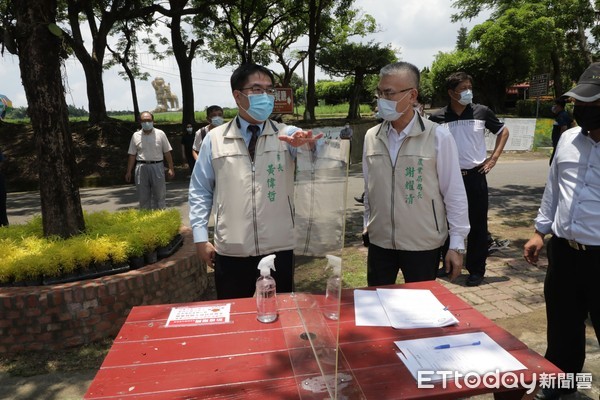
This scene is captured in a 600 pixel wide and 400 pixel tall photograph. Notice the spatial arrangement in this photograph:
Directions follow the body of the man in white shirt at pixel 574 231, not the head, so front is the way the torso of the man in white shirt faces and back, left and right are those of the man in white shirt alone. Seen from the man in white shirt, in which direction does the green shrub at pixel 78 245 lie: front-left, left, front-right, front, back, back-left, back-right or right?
front-right

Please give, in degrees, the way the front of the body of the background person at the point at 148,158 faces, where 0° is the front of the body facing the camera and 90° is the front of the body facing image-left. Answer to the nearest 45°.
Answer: approximately 0°

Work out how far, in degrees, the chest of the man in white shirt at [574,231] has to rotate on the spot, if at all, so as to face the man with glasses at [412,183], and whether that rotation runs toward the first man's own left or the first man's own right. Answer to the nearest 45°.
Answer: approximately 45° to the first man's own right

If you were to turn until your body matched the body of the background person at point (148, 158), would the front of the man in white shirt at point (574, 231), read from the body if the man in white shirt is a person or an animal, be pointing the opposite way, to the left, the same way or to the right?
to the right

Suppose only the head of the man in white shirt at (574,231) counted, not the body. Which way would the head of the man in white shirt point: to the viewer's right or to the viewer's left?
to the viewer's left

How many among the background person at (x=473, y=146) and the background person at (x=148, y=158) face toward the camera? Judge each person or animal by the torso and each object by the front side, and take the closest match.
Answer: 2

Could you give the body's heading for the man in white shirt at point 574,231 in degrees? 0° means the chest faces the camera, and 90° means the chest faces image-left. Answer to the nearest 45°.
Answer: approximately 45°

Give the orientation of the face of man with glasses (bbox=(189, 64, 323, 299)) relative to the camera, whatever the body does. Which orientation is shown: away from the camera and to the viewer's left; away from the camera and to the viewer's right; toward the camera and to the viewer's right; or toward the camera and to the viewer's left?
toward the camera and to the viewer's right

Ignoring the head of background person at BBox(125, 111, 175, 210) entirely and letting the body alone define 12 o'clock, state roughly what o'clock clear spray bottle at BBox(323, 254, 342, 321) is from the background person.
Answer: The clear spray bottle is roughly at 12 o'clock from the background person.
